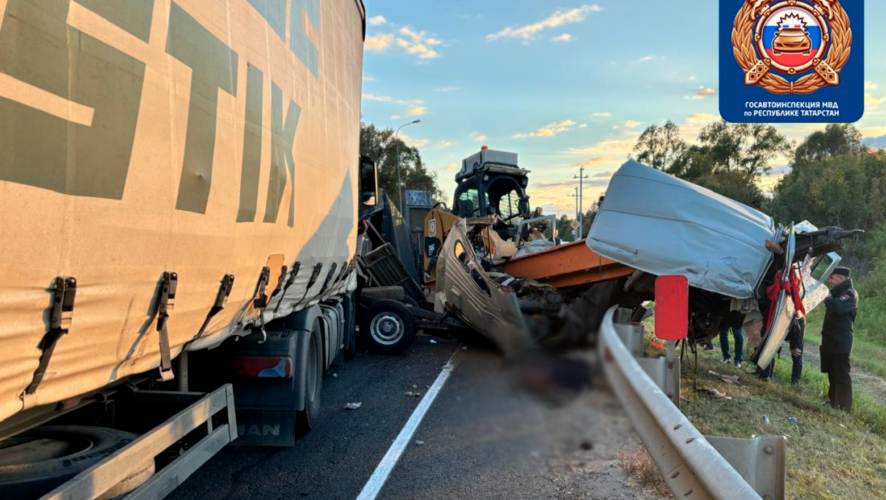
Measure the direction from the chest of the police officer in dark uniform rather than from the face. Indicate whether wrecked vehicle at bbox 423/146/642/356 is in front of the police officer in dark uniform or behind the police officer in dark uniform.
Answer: in front

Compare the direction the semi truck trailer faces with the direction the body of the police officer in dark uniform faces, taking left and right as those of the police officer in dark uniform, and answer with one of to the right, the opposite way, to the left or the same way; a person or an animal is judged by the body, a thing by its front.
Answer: to the right

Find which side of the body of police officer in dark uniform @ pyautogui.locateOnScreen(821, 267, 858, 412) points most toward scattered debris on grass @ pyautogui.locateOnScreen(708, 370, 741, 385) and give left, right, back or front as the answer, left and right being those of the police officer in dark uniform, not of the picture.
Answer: front

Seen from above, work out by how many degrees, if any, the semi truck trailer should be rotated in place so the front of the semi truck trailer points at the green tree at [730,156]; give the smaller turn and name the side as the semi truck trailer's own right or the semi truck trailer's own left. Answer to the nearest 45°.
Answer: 0° — it already faces it

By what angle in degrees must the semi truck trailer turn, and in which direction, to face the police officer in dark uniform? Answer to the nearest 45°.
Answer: approximately 45° to its right

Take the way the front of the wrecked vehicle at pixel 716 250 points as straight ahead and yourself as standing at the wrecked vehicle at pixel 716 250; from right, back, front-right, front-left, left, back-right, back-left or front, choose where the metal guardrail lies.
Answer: right

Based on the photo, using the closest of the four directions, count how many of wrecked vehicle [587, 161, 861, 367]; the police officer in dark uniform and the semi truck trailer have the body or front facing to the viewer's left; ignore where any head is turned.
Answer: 1

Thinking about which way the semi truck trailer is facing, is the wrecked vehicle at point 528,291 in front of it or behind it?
in front

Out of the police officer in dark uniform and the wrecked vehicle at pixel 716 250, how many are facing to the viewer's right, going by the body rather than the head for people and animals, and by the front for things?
1

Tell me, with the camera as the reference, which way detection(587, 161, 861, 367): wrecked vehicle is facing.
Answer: facing to the right of the viewer

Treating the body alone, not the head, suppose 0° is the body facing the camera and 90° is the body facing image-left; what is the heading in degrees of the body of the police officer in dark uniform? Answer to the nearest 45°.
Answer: approximately 90°
